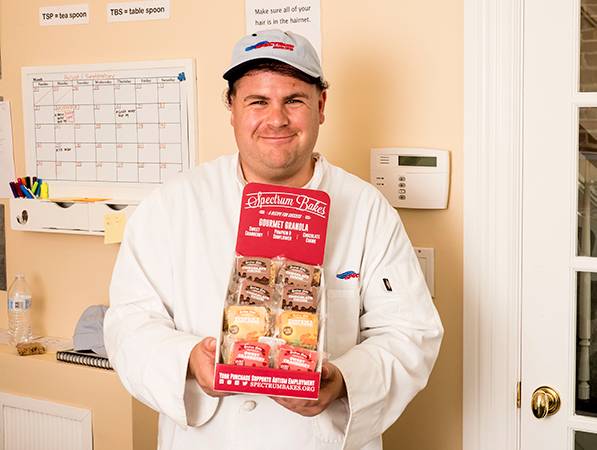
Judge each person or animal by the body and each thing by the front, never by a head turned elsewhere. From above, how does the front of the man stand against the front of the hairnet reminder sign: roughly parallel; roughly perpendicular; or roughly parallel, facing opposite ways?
roughly parallel

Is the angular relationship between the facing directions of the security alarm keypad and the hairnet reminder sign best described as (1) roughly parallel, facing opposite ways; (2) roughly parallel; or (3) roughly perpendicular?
roughly parallel

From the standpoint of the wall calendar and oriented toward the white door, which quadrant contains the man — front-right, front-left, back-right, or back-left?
front-right

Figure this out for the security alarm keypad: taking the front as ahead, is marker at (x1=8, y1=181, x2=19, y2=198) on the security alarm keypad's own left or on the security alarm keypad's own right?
on the security alarm keypad's own right

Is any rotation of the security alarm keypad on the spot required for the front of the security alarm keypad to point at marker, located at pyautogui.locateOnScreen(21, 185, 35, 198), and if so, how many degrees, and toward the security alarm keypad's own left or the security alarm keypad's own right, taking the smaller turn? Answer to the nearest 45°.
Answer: approximately 90° to the security alarm keypad's own right

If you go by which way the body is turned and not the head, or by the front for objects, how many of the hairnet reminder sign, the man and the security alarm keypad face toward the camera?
3

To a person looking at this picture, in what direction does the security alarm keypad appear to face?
facing the viewer

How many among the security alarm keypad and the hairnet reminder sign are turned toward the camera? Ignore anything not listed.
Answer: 2

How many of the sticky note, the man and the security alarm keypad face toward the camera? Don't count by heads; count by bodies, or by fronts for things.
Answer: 3

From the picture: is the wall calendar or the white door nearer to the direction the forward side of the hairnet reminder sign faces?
the white door

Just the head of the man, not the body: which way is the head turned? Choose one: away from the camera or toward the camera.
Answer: toward the camera

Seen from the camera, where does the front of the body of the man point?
toward the camera
